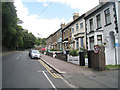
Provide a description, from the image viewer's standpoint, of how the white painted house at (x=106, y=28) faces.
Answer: facing the viewer and to the left of the viewer
